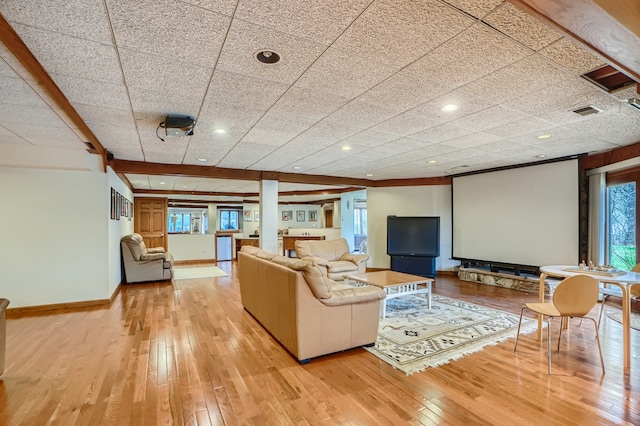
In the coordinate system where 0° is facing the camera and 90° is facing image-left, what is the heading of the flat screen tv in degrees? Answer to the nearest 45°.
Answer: approximately 0°

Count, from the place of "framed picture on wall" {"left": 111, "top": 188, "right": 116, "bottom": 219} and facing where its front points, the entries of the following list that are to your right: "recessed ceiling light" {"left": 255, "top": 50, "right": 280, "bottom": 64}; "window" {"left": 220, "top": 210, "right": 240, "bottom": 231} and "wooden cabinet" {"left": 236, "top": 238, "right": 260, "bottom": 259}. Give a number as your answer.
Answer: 1

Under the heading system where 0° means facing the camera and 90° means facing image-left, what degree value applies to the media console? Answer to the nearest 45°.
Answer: approximately 45°

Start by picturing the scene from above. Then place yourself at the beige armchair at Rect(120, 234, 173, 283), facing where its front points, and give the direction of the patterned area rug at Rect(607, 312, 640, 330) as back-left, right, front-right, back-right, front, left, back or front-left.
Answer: front-right

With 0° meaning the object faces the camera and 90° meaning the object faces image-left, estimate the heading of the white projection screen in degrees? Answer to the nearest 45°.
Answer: approximately 45°

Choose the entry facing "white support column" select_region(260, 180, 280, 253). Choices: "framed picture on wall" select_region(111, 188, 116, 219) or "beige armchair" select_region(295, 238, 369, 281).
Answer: the framed picture on wall

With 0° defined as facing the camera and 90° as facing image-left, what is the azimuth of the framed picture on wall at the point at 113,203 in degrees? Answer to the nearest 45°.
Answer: approximately 270°

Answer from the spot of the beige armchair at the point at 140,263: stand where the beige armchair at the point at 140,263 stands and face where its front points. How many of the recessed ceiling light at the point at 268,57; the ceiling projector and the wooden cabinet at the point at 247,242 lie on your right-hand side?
2

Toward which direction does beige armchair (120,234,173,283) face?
to the viewer's right

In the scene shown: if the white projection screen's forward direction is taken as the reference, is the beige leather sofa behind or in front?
in front

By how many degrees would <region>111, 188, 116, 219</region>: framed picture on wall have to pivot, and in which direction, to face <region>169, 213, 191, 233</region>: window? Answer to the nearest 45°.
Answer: approximately 90° to its left

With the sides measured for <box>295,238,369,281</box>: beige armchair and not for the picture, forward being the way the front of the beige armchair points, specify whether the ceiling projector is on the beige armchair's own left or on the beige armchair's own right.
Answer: on the beige armchair's own right
